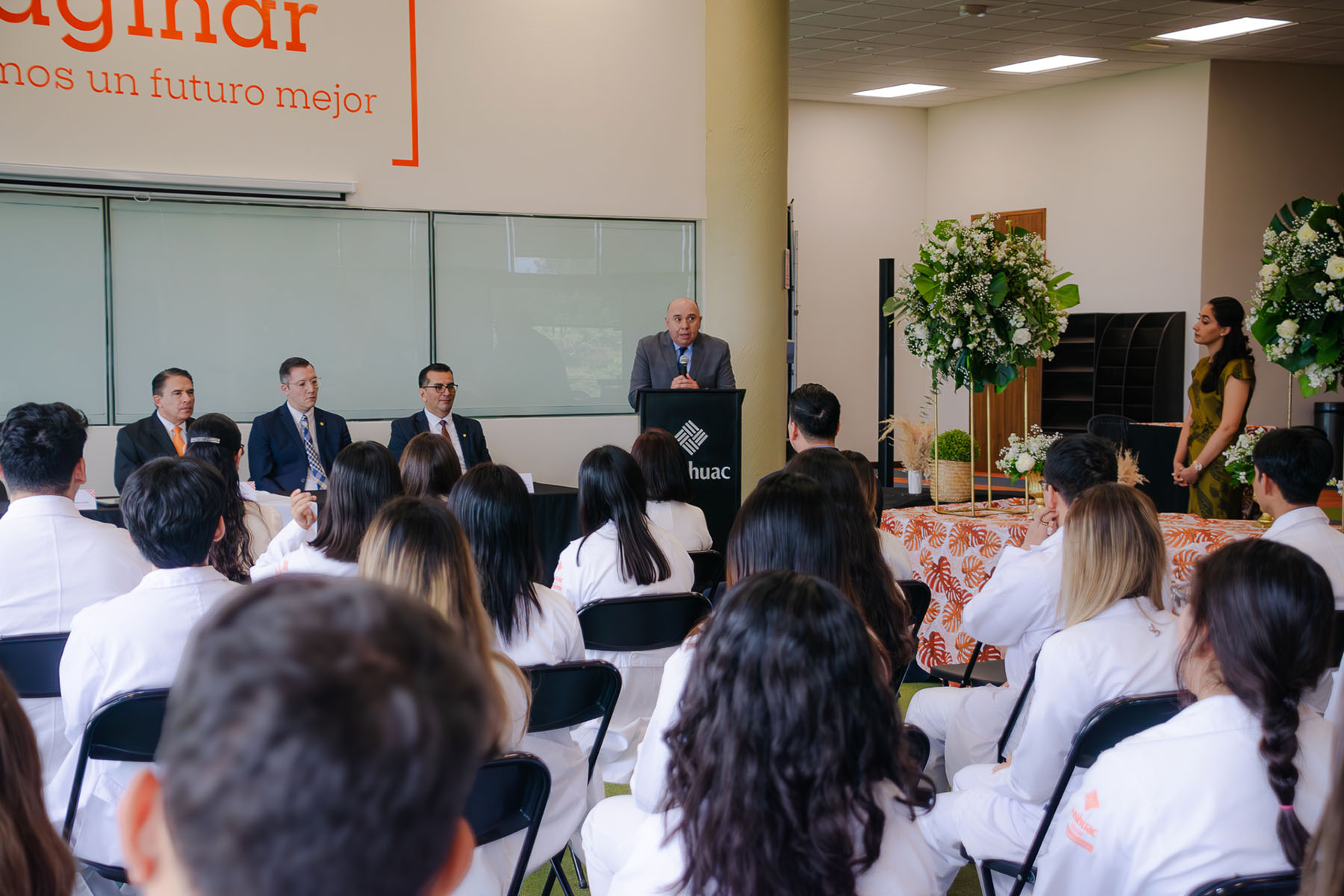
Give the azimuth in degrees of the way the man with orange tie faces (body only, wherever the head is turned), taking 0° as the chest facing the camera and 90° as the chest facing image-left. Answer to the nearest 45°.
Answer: approximately 315°

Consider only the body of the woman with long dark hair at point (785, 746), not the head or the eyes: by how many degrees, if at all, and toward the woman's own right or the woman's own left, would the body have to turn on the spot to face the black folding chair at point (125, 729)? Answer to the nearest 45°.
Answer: approximately 45° to the woman's own left

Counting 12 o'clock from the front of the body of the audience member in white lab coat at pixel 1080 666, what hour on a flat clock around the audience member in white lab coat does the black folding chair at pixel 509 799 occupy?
The black folding chair is roughly at 9 o'clock from the audience member in white lab coat.

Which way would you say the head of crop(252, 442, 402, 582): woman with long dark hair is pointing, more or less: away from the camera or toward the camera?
away from the camera

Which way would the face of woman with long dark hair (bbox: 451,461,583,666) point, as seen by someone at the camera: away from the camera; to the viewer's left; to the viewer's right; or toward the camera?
away from the camera

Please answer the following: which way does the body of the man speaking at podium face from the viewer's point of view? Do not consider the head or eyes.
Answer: toward the camera

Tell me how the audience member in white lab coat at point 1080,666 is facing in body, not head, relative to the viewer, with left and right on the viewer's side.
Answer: facing away from the viewer and to the left of the viewer

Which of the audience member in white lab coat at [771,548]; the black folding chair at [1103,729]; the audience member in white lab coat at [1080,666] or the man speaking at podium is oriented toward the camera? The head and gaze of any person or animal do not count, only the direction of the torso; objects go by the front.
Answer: the man speaking at podium

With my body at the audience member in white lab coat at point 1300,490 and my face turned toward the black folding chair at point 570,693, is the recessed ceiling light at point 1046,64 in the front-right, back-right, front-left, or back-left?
back-right

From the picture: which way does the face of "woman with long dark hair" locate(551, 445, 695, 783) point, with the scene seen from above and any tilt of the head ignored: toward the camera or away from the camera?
away from the camera

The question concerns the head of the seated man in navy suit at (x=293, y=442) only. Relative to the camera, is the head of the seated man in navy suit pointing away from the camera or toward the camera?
toward the camera

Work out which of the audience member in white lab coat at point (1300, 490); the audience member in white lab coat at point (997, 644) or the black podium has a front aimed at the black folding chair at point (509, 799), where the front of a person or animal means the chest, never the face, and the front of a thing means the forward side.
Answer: the black podium

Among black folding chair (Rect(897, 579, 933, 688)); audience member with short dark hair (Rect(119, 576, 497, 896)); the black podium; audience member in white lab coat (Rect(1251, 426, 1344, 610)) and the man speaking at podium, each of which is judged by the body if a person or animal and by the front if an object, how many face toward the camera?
2

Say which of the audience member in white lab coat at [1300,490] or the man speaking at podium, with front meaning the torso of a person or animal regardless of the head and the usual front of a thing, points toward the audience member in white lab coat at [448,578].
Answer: the man speaking at podium

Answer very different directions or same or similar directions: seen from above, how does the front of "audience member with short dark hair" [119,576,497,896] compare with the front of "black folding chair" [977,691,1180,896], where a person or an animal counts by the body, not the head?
same or similar directions

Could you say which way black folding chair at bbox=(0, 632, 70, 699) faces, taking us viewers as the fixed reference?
facing away from the viewer

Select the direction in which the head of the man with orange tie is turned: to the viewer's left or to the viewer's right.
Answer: to the viewer's right

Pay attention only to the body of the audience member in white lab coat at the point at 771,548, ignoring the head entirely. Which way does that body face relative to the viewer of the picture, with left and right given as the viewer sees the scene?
facing away from the viewer
